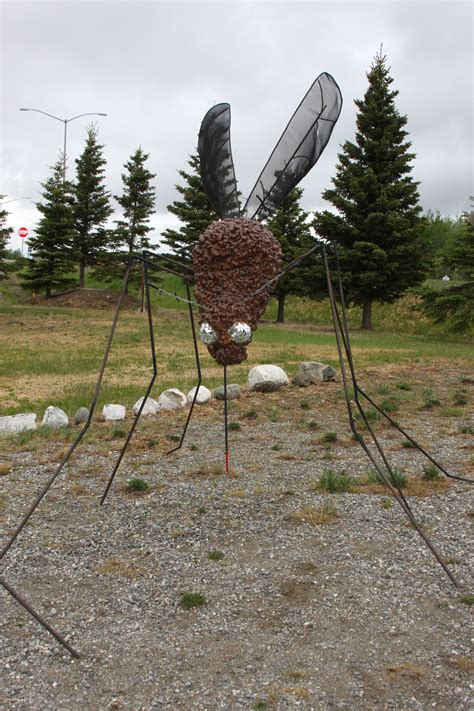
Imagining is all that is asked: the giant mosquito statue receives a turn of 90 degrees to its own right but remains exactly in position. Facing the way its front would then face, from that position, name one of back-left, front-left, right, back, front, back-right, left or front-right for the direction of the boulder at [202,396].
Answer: right

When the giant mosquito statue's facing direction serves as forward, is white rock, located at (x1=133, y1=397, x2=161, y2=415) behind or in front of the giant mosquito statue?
behind

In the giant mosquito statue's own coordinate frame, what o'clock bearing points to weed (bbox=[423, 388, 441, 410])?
The weed is roughly at 7 o'clock from the giant mosquito statue.

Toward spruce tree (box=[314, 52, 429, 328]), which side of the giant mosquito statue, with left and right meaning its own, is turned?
back

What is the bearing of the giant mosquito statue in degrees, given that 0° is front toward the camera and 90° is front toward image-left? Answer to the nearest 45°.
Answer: approximately 0°

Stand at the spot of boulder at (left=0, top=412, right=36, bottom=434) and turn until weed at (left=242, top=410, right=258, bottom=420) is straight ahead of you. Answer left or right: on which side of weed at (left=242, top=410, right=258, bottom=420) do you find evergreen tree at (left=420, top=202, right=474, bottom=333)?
left

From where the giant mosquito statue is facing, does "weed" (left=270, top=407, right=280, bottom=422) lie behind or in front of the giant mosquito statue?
behind

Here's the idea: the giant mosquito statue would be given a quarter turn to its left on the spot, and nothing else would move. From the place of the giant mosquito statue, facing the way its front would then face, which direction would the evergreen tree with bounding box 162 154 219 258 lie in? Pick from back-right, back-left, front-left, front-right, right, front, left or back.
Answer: left

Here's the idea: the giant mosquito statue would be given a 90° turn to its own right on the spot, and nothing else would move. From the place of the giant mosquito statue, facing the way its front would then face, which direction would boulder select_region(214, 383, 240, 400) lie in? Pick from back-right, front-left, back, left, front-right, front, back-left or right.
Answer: right

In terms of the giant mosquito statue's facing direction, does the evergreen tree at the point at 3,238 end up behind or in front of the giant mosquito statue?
behind

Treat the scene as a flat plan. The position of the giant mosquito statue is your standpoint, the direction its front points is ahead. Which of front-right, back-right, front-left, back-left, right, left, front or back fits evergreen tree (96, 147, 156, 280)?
back

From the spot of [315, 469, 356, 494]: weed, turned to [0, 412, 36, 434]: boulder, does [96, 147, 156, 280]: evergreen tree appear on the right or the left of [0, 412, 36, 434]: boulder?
right
